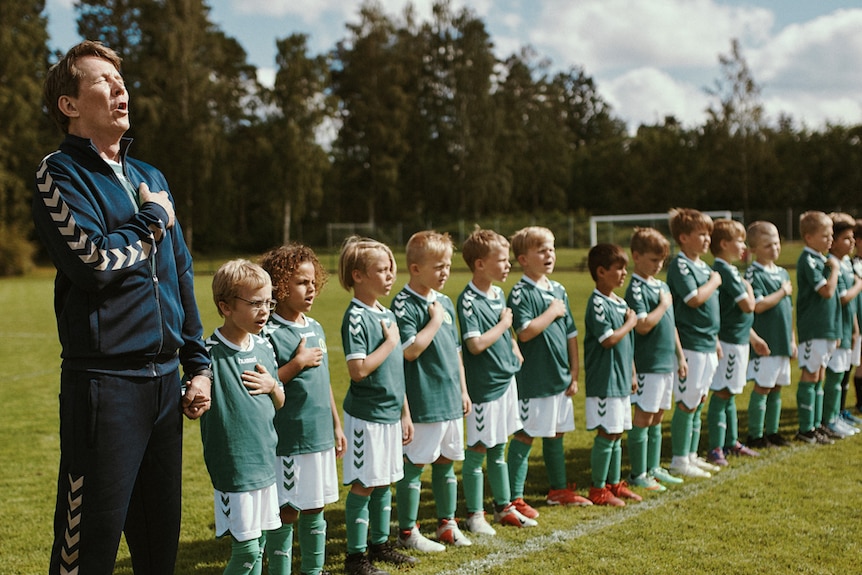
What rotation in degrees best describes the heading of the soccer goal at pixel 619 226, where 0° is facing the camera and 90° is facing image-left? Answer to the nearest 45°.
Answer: approximately 0°

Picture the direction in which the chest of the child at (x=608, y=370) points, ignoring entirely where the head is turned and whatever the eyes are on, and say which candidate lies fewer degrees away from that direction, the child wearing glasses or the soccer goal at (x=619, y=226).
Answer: the child wearing glasses

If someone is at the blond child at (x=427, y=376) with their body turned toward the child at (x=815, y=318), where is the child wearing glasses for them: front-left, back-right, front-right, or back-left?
back-right
